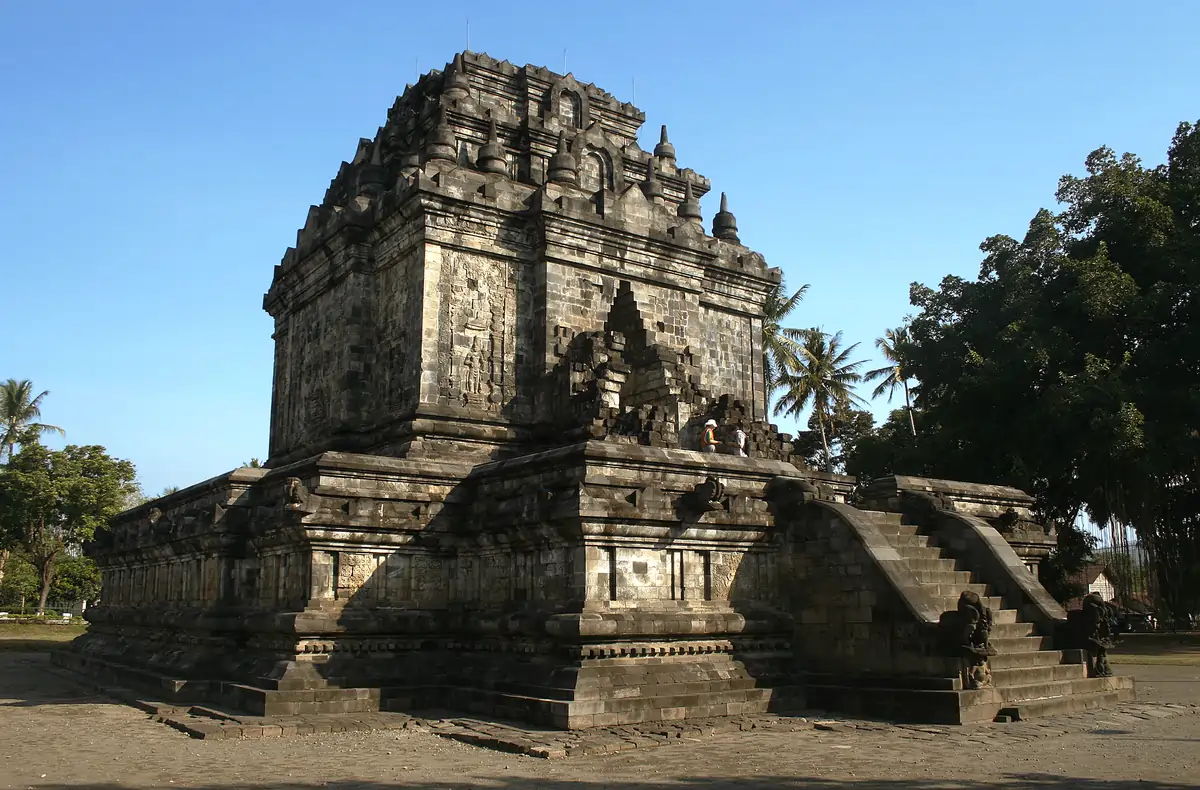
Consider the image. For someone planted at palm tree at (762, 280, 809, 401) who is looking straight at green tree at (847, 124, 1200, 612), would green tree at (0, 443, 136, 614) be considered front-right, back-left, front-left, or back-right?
back-right

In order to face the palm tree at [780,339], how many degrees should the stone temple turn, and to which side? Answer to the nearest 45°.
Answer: approximately 135° to its left

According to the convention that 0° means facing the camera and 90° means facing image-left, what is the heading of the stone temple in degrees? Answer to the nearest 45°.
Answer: approximately 315°

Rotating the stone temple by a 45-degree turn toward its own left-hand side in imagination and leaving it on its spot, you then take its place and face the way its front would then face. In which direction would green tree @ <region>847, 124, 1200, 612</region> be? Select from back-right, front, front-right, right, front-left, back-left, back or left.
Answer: front-left

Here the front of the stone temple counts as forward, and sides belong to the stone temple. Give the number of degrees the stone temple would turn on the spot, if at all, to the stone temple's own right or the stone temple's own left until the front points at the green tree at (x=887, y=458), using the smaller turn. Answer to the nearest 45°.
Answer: approximately 90° to the stone temple's own left

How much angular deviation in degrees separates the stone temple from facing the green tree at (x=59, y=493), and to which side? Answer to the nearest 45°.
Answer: approximately 180°
